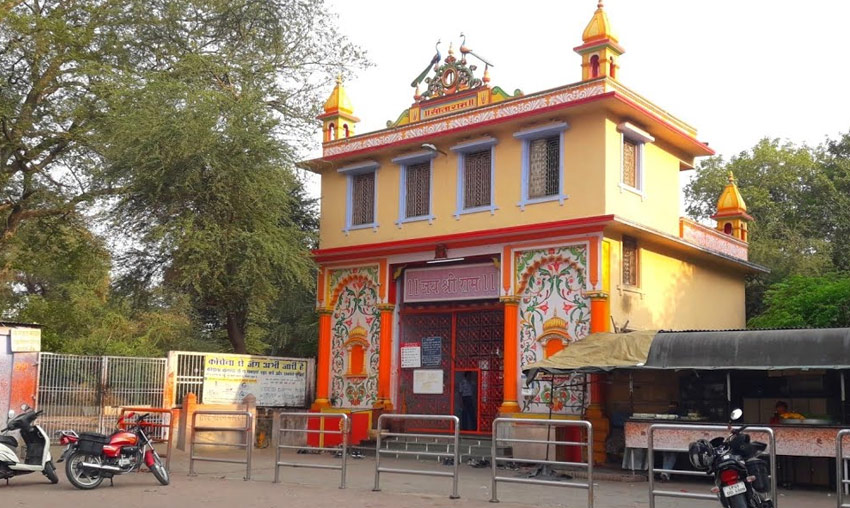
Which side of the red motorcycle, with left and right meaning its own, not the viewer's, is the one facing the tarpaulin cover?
front

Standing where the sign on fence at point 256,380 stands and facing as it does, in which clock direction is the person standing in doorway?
The person standing in doorway is roughly at 10 o'clock from the sign on fence.

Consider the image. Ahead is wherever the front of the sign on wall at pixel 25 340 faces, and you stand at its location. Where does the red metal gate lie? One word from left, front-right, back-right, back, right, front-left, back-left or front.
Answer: left

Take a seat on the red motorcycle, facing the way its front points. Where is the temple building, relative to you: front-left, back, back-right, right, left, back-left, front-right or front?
front-left

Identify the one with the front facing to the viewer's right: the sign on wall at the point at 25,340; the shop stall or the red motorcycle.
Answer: the red motorcycle

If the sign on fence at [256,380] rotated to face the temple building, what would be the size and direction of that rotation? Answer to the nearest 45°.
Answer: approximately 45° to its left

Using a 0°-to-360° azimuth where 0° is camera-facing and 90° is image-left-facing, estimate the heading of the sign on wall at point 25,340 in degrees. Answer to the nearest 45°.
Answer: approximately 0°

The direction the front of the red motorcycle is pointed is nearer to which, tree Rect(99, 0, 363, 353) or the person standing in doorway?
the person standing in doorway

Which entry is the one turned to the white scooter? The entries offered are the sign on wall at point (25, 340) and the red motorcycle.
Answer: the sign on wall

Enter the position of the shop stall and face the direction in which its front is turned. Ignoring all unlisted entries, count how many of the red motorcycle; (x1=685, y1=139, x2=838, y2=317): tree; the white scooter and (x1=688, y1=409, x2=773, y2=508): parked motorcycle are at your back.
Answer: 1

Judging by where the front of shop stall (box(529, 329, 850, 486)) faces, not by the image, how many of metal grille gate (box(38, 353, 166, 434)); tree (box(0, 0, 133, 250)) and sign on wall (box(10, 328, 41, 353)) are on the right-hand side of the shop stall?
3

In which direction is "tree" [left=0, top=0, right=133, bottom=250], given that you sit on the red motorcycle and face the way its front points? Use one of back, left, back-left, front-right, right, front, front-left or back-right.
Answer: left

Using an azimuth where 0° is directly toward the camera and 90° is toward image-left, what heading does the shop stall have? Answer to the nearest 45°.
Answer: approximately 0°
